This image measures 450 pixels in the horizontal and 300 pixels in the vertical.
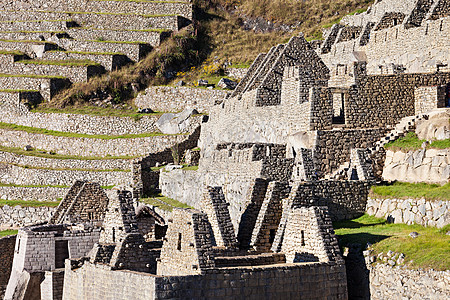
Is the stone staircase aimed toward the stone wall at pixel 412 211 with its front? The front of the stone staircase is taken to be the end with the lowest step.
no

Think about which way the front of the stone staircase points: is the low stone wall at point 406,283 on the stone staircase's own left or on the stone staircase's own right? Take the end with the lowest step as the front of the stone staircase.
on the stone staircase's own left

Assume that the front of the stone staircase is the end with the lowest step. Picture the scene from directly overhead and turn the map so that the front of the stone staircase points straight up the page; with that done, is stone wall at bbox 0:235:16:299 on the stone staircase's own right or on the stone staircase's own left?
on the stone staircase's own left

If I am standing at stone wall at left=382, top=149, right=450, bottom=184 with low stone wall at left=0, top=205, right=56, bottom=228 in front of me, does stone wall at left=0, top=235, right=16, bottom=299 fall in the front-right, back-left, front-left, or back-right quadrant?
front-left

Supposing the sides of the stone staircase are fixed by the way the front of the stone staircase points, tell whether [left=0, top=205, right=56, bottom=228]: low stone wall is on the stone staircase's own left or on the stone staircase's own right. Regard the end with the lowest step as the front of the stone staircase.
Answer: on the stone staircase's own right

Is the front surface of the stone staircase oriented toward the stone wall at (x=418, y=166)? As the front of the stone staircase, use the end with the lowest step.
no
